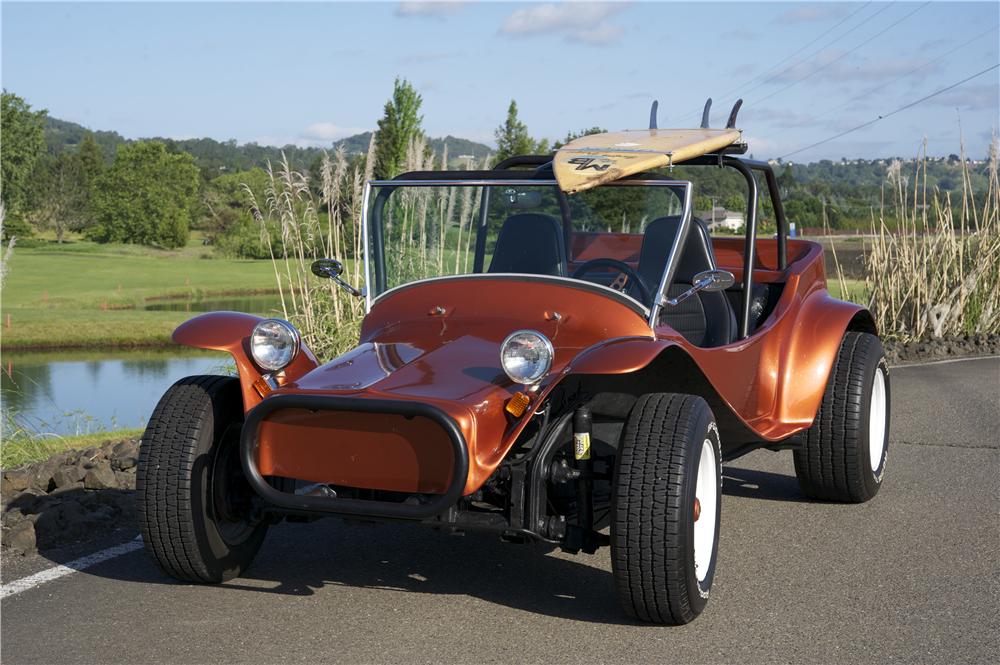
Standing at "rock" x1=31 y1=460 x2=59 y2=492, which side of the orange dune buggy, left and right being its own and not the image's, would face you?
right

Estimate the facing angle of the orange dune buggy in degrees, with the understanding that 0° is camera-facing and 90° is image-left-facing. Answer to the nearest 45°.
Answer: approximately 45°

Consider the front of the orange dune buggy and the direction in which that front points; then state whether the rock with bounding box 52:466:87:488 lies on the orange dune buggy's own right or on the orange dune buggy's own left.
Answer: on the orange dune buggy's own right

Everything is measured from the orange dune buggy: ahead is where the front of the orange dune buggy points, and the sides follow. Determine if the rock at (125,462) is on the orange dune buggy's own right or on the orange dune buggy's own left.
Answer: on the orange dune buggy's own right

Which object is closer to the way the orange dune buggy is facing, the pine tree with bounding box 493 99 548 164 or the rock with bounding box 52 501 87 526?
the rock

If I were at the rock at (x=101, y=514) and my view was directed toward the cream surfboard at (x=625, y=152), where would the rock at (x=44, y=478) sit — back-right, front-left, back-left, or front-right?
back-left

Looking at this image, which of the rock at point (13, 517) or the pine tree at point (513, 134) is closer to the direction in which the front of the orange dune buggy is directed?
the rock

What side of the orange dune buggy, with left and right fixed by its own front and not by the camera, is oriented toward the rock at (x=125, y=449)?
right

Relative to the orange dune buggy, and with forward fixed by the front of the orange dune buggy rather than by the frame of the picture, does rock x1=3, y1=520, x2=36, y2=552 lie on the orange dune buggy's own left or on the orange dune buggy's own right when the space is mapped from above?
on the orange dune buggy's own right

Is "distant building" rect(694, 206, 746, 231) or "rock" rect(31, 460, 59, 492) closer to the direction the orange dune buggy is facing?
the rock

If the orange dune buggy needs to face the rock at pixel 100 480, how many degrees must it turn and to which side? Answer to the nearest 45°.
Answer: approximately 90° to its right

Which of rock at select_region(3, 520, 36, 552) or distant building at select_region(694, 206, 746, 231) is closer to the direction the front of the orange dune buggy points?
the rock

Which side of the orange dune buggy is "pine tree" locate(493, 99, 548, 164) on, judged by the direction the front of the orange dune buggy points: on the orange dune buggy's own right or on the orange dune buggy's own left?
on the orange dune buggy's own right
